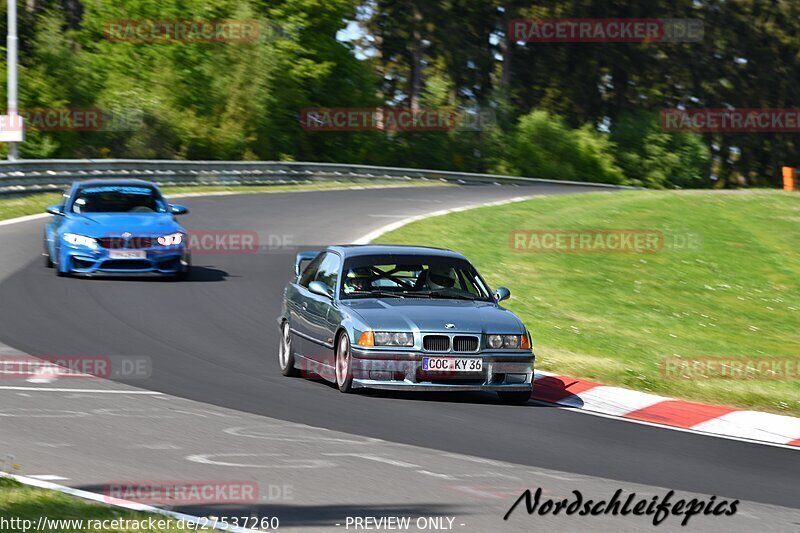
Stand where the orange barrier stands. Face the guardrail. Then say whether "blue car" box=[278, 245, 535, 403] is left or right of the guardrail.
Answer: left

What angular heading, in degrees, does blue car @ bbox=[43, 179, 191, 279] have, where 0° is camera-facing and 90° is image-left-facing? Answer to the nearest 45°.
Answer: approximately 0°

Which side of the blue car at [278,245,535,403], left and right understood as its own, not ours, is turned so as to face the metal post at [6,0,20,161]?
back

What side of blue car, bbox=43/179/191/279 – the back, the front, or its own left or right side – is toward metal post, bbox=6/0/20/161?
back

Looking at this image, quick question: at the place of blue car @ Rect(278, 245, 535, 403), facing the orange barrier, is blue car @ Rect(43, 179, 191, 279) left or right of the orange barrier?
left

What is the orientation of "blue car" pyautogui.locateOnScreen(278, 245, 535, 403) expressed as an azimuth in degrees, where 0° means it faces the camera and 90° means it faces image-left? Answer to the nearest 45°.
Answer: approximately 315°

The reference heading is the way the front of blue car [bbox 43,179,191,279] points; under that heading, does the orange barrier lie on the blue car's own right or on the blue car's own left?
on the blue car's own left

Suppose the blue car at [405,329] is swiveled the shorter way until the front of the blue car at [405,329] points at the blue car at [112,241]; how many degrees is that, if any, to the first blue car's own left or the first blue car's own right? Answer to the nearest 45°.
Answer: approximately 180°
